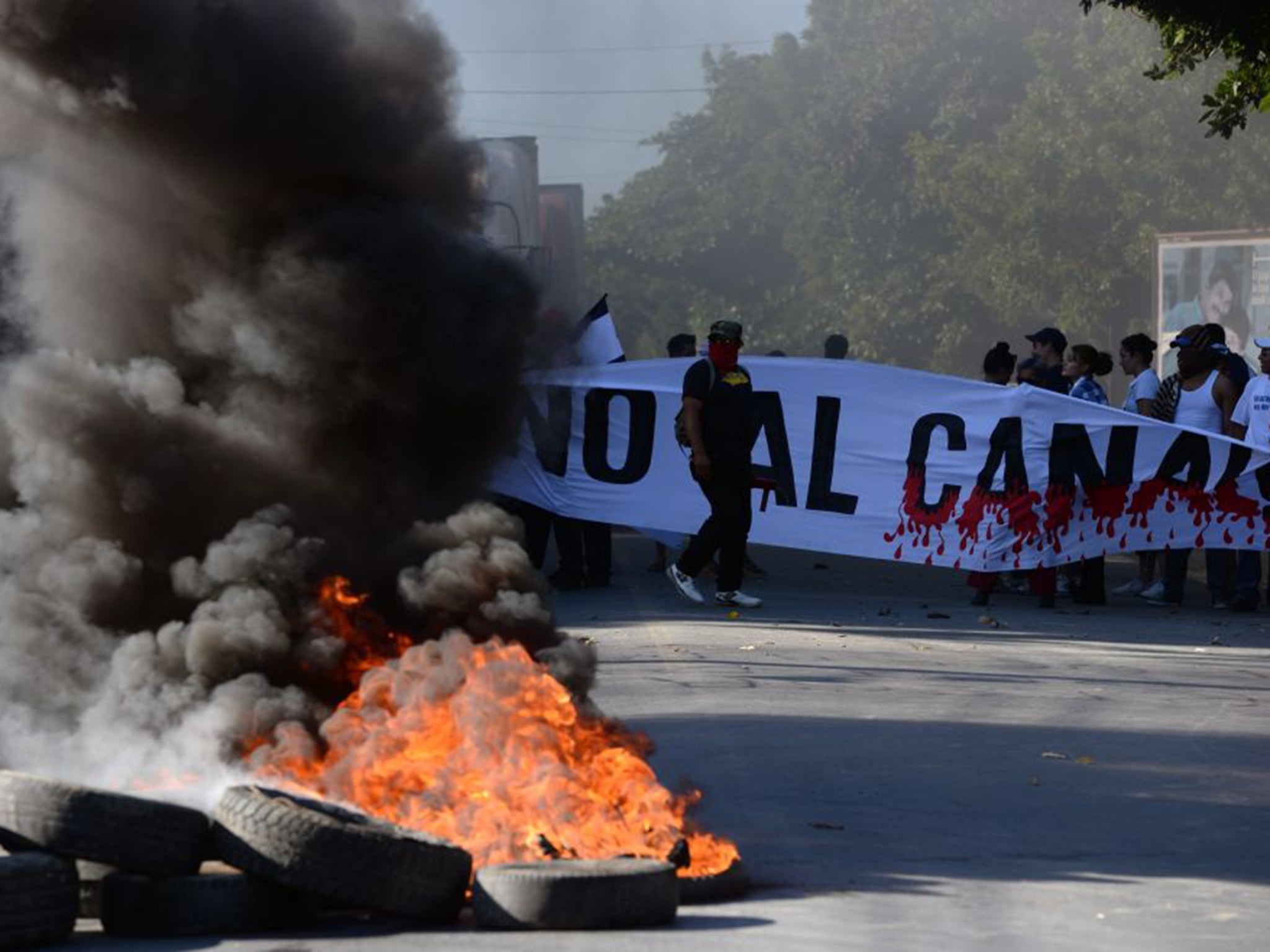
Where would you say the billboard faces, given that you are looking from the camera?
facing the viewer

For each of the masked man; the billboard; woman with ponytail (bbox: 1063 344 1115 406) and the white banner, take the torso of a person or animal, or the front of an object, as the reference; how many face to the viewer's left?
1

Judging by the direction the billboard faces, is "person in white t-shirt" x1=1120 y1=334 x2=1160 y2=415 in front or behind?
in front

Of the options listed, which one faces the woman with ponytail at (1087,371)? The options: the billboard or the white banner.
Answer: the billboard

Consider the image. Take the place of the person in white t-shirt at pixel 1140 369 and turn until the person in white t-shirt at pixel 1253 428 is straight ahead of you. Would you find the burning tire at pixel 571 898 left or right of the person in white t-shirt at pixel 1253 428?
right

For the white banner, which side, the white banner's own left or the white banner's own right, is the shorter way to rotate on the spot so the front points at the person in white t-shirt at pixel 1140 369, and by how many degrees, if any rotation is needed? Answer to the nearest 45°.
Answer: approximately 135° to the white banner's own left

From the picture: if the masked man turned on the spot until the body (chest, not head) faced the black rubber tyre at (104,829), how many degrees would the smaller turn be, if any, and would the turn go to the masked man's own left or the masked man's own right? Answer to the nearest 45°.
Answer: approximately 45° to the masked man's own right

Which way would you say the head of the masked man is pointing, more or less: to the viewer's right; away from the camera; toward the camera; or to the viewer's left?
toward the camera

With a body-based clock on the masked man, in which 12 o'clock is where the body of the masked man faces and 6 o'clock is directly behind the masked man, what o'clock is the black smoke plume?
The black smoke plume is roughly at 2 o'clock from the masked man.

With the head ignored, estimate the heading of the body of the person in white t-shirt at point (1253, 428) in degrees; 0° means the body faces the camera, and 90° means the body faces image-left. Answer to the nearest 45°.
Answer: approximately 45°

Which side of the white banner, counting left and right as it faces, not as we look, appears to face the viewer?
front

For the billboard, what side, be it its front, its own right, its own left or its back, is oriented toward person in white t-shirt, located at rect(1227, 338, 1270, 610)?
front

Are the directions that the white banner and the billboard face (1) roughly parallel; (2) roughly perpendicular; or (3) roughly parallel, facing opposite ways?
roughly parallel
